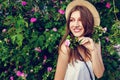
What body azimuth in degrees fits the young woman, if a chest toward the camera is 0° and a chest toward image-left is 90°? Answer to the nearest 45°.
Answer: approximately 0°
